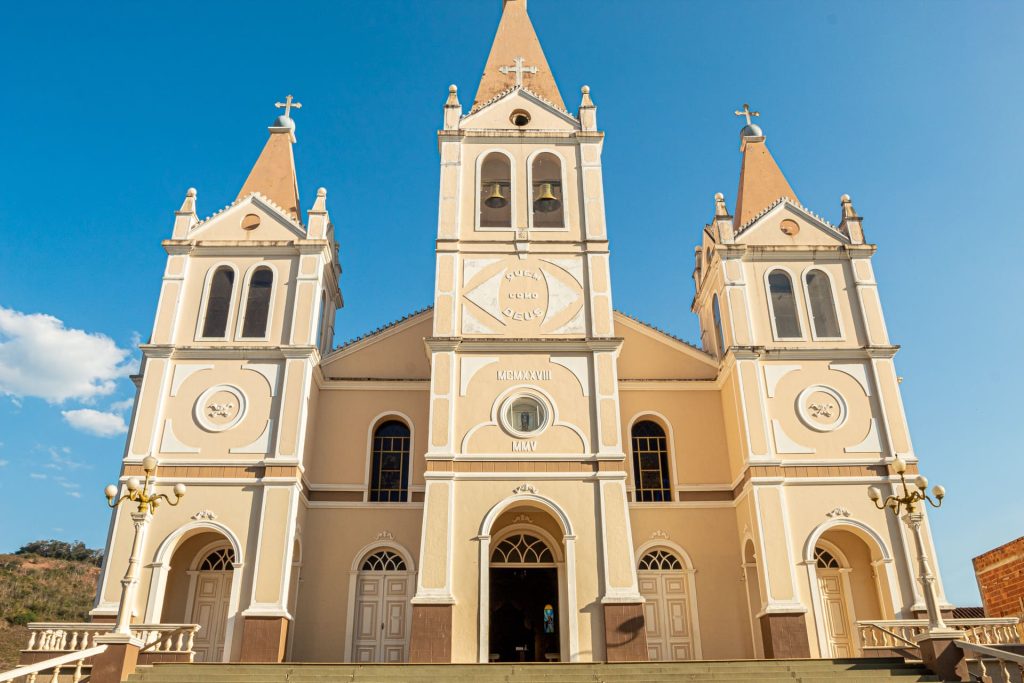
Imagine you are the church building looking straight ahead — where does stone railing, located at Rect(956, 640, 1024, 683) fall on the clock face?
The stone railing is roughly at 10 o'clock from the church building.

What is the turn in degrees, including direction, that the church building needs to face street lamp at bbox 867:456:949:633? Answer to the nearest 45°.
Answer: approximately 45° to its left

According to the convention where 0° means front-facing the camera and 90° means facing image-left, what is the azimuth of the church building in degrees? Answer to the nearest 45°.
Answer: approximately 0°

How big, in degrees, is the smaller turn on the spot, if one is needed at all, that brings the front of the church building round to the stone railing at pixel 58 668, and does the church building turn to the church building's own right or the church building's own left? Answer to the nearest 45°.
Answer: approximately 45° to the church building's own right
